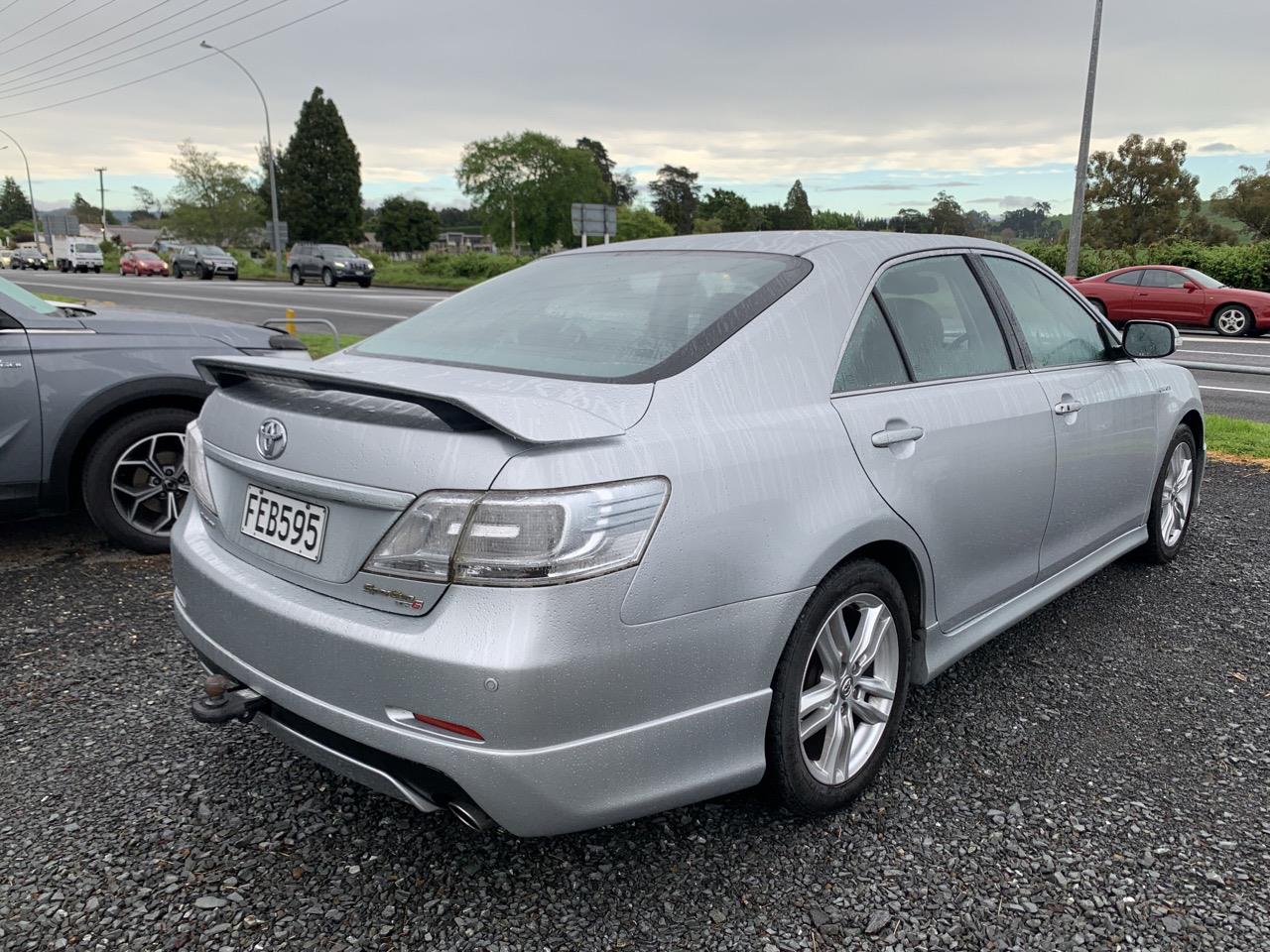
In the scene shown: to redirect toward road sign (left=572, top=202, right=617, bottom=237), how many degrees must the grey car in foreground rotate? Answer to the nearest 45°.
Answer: approximately 45° to its left

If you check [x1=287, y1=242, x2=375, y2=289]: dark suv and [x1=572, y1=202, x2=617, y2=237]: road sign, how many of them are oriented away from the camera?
1

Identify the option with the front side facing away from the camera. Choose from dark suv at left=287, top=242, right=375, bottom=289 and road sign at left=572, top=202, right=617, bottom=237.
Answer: the road sign

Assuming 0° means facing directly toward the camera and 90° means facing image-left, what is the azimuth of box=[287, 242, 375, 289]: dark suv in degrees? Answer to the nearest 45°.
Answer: approximately 315°

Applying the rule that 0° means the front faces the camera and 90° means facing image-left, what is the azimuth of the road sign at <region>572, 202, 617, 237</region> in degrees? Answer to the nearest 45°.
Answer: approximately 180°

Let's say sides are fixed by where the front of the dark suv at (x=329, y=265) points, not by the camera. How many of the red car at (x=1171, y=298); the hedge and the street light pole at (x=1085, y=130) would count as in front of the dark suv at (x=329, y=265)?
3

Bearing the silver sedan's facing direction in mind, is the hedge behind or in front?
in front

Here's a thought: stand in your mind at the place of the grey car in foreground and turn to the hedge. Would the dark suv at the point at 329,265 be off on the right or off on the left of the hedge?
left

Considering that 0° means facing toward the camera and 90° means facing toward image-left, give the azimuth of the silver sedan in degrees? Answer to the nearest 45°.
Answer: approximately 225°

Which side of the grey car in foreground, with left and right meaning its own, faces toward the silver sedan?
front

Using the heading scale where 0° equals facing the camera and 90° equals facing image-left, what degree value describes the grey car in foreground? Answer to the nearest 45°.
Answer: approximately 270°

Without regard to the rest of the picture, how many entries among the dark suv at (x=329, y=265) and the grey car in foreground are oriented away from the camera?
0

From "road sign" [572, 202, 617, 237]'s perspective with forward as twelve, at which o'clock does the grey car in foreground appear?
The grey car in foreground is roughly at 6 o'clock from the road sign.

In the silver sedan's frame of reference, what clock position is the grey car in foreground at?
The grey car in foreground is roughly at 9 o'clock from the silver sedan.
